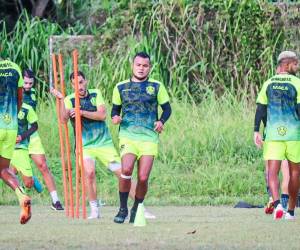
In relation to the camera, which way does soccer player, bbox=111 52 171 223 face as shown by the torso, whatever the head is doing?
toward the camera

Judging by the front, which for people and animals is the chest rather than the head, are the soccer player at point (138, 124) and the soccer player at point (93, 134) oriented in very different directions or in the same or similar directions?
same or similar directions

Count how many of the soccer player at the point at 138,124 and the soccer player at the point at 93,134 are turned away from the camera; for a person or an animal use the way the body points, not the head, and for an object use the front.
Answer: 0

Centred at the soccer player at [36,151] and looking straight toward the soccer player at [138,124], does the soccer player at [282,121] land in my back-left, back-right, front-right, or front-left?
front-left

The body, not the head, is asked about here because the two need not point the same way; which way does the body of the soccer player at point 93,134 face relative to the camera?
toward the camera

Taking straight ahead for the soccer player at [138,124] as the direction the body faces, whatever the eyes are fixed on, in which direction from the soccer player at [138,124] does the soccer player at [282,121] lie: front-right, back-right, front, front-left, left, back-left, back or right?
left
